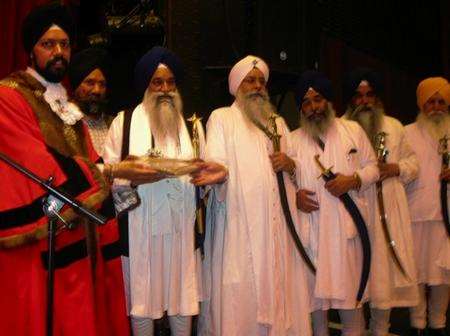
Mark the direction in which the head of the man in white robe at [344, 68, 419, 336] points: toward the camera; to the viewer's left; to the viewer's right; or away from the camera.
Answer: toward the camera

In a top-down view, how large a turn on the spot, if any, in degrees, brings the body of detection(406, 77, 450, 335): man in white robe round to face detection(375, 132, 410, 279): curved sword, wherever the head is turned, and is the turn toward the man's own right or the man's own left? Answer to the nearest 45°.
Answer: approximately 45° to the man's own right

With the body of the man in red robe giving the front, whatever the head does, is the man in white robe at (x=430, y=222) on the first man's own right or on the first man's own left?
on the first man's own left

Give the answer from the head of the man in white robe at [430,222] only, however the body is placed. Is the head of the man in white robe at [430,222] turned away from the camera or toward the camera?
toward the camera

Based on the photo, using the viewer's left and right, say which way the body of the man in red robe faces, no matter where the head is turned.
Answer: facing the viewer and to the right of the viewer

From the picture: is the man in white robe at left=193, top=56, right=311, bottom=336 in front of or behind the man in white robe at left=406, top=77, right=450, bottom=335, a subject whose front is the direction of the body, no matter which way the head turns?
in front

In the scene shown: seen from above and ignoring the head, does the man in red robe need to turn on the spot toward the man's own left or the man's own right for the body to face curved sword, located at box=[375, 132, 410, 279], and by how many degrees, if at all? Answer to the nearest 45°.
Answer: approximately 90° to the man's own left

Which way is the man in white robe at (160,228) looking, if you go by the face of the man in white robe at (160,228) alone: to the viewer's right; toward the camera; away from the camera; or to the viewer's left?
toward the camera

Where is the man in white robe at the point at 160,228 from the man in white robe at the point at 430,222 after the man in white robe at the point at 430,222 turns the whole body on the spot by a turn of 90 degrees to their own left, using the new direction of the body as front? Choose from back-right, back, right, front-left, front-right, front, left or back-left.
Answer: back-right

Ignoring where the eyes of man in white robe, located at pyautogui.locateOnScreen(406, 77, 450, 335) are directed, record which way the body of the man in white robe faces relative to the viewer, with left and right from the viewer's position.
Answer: facing the viewer

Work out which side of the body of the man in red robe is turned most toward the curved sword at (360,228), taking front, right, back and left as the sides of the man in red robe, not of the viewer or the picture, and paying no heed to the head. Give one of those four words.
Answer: left

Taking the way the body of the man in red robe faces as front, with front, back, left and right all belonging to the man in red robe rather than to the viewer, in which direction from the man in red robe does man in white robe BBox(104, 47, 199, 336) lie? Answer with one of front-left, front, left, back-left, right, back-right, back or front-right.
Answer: left

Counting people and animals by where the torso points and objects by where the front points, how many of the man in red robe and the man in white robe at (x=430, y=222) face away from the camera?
0
